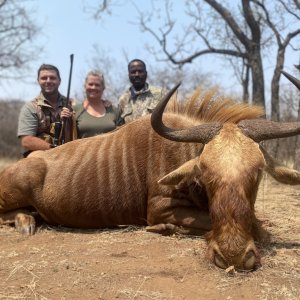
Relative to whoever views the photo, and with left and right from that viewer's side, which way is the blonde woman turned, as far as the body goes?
facing the viewer

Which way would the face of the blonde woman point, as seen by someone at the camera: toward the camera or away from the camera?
toward the camera

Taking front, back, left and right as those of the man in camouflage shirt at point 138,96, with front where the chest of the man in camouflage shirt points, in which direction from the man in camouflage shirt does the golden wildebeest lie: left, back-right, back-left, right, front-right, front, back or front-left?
front

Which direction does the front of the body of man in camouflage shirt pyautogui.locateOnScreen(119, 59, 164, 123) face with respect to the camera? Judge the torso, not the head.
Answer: toward the camera

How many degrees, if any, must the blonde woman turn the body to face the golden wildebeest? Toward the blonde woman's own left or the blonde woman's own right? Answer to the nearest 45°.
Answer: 0° — they already face it

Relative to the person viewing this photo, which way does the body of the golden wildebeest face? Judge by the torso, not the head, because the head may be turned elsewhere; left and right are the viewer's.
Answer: facing the viewer and to the right of the viewer

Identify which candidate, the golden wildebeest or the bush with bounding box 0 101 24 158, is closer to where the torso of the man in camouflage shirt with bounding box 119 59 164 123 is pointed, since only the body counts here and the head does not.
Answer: the golden wildebeest

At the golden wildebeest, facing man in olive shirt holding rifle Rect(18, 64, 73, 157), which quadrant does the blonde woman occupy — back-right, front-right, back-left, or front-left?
front-right

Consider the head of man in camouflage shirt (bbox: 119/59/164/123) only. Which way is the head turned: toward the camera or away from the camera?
toward the camera

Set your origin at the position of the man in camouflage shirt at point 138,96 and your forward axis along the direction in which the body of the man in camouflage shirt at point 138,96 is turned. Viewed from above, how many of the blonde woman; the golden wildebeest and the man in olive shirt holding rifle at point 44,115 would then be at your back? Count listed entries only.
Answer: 0

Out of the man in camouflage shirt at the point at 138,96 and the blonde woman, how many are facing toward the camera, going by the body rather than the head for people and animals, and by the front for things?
2

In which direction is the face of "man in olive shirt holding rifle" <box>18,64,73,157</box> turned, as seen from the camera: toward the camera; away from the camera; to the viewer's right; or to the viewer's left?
toward the camera

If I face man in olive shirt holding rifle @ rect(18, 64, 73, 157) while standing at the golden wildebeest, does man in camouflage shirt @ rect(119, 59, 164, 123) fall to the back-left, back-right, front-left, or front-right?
front-right

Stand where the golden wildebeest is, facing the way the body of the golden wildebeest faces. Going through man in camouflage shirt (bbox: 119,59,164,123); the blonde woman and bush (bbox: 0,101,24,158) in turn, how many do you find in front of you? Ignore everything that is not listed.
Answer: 0

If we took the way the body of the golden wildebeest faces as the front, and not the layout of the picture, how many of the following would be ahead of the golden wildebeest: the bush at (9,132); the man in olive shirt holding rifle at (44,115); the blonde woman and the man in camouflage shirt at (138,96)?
0

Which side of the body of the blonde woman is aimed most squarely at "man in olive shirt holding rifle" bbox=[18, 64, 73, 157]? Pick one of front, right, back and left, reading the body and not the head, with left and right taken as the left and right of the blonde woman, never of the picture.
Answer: right

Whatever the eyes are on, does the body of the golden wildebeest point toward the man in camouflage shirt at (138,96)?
no
